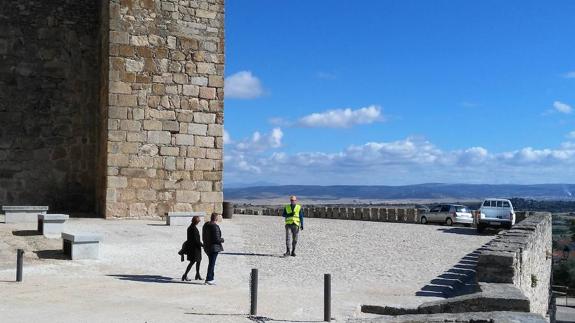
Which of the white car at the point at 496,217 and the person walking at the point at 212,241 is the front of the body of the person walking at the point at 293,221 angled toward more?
the person walking

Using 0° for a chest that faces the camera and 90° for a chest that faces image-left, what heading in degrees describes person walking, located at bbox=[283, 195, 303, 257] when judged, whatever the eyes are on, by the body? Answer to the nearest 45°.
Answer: approximately 0°

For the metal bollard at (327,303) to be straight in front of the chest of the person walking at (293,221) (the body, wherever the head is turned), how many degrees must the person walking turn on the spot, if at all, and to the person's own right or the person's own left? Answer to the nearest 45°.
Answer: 0° — they already face it
